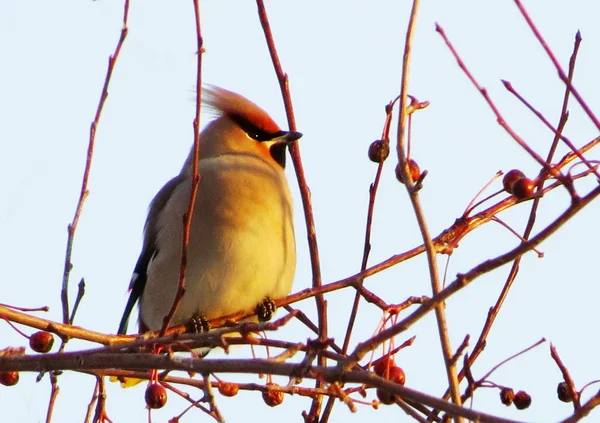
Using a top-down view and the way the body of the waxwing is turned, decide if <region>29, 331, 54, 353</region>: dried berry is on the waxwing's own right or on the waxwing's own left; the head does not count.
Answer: on the waxwing's own right

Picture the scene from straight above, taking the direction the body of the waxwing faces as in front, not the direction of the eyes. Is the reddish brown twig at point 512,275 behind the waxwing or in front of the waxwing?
in front

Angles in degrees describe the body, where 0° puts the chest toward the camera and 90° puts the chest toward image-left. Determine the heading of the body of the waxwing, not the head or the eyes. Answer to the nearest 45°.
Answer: approximately 315°

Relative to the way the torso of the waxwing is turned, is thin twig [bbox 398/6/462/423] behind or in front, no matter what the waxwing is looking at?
in front

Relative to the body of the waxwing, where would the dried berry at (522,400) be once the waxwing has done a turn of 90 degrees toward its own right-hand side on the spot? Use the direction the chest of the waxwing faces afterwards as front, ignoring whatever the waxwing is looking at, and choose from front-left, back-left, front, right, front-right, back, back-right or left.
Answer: left
